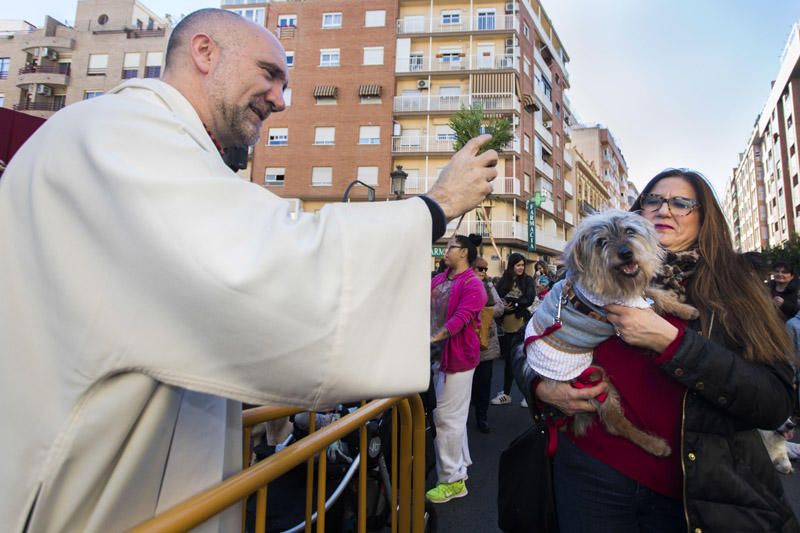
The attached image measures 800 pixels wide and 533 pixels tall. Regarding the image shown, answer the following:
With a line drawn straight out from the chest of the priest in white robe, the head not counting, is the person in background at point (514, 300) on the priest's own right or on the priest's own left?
on the priest's own left

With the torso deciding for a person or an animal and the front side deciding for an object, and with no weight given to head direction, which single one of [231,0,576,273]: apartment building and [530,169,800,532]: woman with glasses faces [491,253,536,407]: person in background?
the apartment building

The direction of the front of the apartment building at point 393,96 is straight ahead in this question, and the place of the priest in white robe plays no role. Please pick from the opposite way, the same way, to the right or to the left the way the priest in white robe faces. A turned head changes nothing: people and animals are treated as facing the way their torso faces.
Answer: to the left

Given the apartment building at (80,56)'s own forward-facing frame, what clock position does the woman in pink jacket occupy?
The woman in pink jacket is roughly at 12 o'clock from the apartment building.

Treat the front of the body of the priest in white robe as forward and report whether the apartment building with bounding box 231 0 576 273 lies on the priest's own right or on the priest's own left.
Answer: on the priest's own left

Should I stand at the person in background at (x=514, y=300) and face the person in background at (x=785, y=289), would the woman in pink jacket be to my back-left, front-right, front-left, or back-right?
back-right

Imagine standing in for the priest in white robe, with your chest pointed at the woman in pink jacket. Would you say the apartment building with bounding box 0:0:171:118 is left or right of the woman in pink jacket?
left

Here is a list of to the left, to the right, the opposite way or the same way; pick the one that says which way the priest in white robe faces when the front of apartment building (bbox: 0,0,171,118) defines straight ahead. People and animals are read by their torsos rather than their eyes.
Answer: to the left

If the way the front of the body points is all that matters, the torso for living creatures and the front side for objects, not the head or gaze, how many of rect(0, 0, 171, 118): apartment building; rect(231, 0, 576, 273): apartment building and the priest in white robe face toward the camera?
2

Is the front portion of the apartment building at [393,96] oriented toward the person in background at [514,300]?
yes

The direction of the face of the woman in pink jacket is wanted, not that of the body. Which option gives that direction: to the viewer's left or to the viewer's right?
to the viewer's left

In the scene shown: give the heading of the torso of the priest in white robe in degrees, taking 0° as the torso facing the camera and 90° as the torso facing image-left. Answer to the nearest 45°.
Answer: approximately 270°

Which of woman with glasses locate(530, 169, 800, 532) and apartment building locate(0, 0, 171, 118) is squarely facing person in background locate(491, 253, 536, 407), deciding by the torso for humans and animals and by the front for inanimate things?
the apartment building
